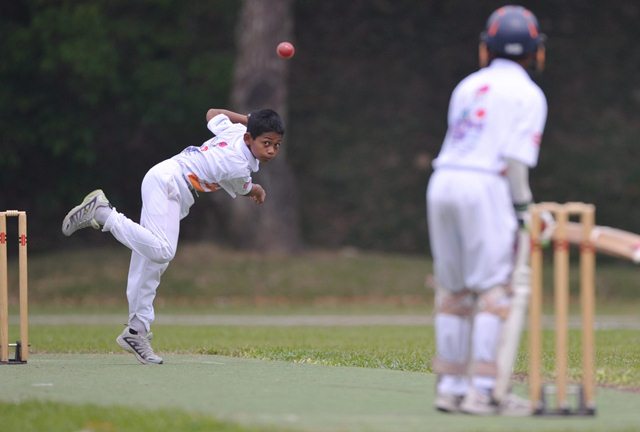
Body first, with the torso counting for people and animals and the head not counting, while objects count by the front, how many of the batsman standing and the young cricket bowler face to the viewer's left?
0

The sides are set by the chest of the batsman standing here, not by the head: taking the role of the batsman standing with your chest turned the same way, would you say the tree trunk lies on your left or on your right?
on your left

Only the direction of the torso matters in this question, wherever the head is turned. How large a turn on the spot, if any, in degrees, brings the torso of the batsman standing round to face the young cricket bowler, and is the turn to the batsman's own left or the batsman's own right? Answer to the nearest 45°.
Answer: approximately 90° to the batsman's own left

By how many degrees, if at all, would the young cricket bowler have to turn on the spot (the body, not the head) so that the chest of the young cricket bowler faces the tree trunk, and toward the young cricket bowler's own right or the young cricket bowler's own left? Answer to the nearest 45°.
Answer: approximately 135° to the young cricket bowler's own left

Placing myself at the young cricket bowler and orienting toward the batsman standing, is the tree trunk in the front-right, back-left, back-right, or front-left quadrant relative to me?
back-left

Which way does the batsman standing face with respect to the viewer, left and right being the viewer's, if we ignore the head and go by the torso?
facing away from the viewer and to the right of the viewer

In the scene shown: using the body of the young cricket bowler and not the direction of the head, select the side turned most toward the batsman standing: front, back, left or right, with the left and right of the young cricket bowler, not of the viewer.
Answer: front

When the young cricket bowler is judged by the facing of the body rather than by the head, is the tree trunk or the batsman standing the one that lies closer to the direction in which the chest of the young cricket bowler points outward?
the batsman standing
